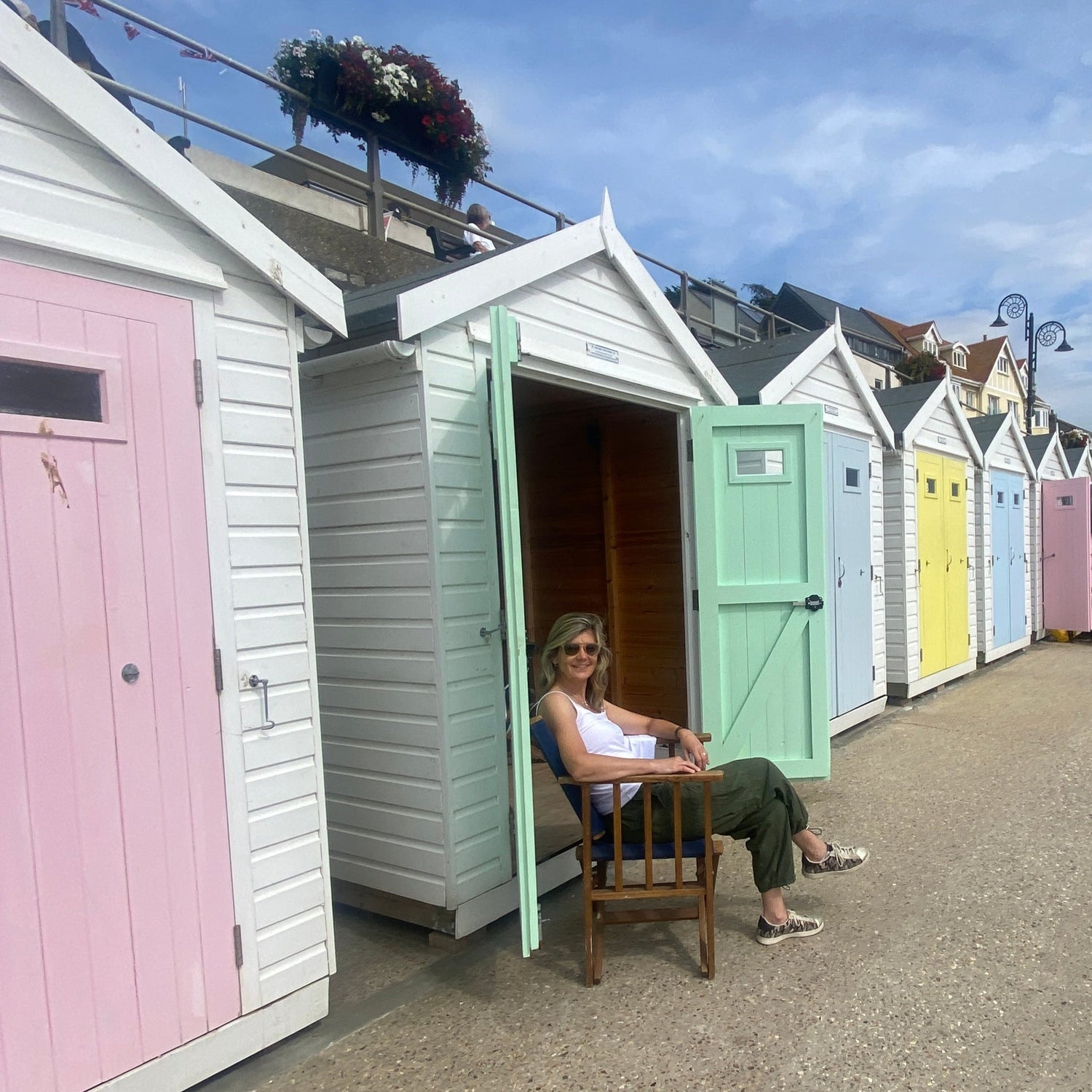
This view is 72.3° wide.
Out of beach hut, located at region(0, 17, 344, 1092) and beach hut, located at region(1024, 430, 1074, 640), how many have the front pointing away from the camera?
0

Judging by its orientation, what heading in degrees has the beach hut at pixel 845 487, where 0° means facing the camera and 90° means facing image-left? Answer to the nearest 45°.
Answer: approximately 315°

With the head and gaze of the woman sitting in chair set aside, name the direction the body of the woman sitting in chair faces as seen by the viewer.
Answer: to the viewer's right

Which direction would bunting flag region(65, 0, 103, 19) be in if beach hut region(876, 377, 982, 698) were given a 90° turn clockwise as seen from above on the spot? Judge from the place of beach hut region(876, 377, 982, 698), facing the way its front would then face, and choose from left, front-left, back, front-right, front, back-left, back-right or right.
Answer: front

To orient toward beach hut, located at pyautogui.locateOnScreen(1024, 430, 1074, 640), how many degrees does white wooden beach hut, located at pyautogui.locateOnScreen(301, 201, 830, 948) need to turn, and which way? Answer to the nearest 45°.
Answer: approximately 90° to its left

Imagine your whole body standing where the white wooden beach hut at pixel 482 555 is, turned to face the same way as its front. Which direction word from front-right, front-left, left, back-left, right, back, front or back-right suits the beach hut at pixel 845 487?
left

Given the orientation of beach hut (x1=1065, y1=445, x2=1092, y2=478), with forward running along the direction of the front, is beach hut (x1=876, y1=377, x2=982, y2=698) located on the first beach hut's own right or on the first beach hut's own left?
on the first beach hut's own right

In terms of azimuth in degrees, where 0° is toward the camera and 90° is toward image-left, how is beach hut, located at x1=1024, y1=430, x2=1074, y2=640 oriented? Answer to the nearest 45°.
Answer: approximately 315°

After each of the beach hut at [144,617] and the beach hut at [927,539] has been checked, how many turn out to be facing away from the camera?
0

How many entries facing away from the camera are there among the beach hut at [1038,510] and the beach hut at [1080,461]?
0

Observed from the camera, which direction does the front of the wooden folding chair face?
facing to the right of the viewer
